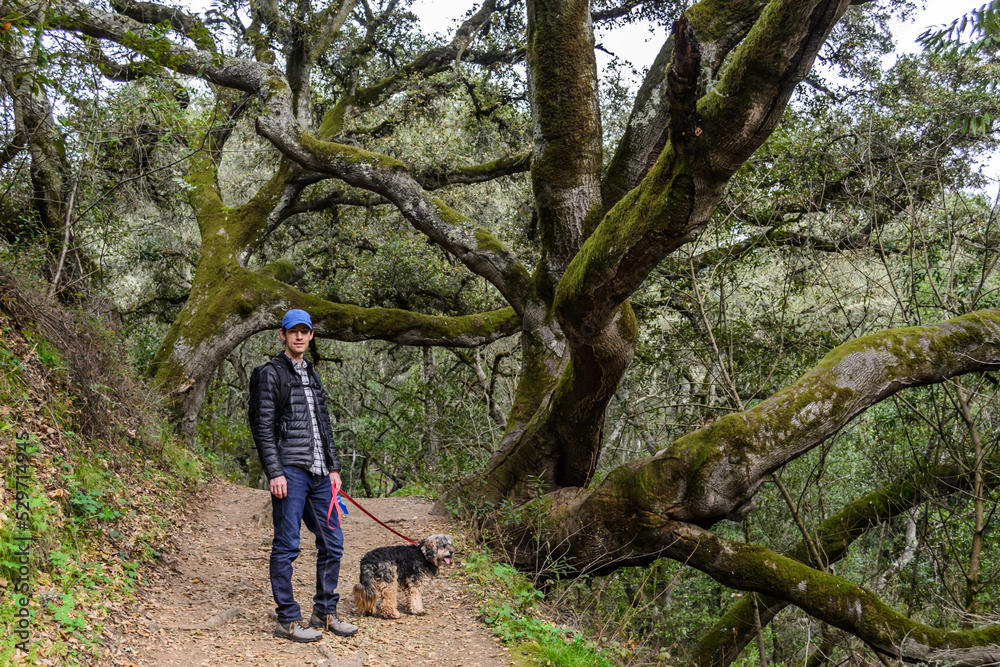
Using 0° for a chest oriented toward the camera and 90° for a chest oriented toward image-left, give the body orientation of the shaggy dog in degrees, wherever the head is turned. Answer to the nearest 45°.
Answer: approximately 270°

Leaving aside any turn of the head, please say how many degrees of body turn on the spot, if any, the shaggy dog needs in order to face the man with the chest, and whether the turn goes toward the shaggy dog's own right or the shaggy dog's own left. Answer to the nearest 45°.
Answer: approximately 135° to the shaggy dog's own right

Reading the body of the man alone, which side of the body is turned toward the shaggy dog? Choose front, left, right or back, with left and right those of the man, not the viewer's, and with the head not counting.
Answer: left
